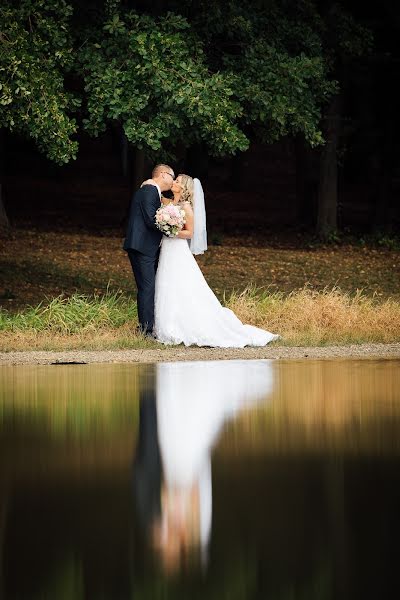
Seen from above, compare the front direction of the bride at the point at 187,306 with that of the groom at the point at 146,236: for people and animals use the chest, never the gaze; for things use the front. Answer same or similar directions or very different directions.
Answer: very different directions

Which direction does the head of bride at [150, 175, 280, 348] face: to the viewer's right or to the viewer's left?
to the viewer's left

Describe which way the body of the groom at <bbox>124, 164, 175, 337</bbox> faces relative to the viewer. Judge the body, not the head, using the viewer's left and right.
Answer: facing to the right of the viewer

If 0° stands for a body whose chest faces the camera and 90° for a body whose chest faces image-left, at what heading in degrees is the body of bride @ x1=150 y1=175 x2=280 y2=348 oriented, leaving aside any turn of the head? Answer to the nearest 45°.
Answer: approximately 90°

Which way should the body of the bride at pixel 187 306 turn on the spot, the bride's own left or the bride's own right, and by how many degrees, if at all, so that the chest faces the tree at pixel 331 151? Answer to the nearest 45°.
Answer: approximately 90° to the bride's own right

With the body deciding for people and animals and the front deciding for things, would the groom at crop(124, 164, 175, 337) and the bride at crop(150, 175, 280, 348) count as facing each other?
yes

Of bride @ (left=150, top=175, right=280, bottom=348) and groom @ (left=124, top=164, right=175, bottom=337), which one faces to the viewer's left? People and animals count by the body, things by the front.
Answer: the bride

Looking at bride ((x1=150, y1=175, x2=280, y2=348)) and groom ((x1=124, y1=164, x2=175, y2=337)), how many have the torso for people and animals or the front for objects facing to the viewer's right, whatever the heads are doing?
1

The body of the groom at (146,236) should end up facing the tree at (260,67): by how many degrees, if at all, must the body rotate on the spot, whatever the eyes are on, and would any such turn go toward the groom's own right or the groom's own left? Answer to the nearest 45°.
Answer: approximately 90° to the groom's own left
